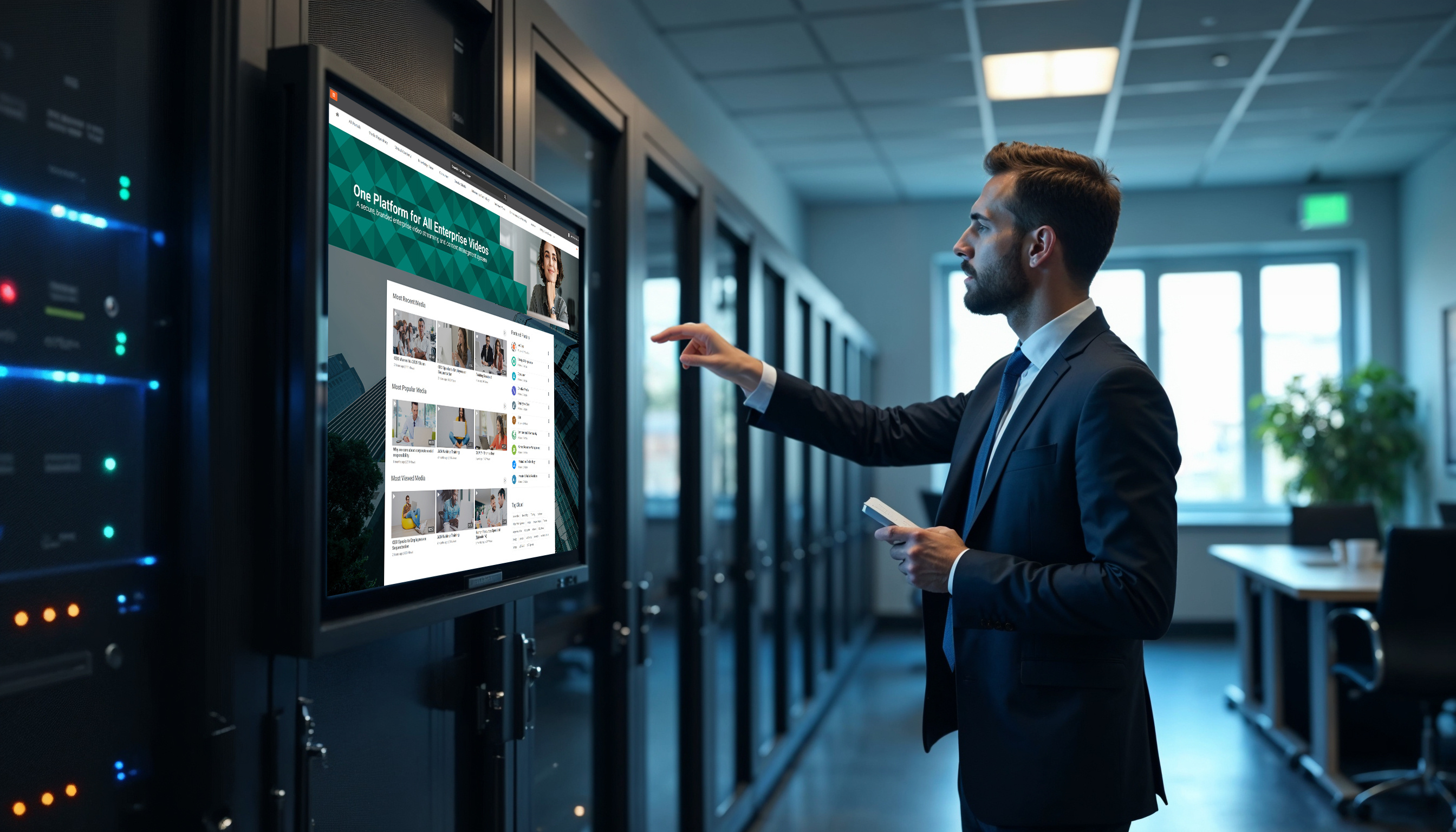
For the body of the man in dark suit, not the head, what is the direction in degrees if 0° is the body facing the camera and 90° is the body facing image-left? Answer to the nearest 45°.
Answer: approximately 90°

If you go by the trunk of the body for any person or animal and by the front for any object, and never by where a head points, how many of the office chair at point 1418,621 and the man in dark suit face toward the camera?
0

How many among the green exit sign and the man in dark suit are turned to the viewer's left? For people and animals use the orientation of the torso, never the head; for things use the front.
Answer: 1

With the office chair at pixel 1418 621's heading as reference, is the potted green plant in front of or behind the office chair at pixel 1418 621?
in front

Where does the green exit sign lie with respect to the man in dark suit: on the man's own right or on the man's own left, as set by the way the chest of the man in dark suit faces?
on the man's own right

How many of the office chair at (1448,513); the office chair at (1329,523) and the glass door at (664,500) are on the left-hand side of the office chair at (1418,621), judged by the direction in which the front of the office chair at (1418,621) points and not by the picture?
1

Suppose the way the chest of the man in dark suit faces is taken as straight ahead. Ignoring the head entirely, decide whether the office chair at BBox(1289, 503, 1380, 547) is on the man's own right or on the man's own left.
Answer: on the man's own right

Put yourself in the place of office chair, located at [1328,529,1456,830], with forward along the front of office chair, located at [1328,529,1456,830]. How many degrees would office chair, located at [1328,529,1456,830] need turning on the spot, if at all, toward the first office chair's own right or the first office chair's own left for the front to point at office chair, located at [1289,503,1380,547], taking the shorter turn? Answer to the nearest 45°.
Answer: approximately 45° to the first office chair's own right

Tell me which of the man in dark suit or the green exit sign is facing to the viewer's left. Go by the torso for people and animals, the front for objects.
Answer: the man in dark suit

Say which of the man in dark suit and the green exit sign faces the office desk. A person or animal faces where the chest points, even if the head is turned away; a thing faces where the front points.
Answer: the green exit sign

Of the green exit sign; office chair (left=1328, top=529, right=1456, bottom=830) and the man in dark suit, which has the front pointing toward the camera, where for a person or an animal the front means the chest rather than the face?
the green exit sign

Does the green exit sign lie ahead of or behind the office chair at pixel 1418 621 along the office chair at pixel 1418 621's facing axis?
ahead

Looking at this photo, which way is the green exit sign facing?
toward the camera

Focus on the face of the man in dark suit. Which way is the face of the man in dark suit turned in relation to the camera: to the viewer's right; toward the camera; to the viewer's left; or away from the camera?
to the viewer's left
